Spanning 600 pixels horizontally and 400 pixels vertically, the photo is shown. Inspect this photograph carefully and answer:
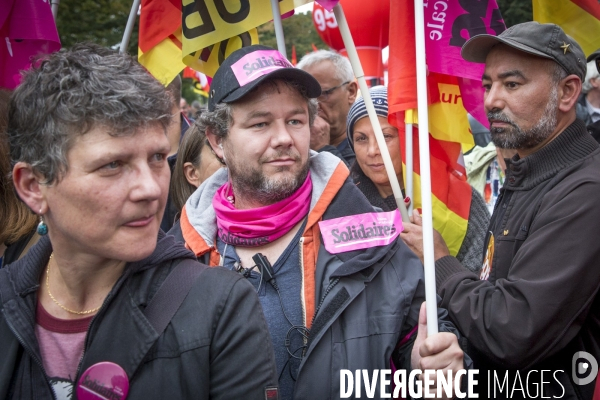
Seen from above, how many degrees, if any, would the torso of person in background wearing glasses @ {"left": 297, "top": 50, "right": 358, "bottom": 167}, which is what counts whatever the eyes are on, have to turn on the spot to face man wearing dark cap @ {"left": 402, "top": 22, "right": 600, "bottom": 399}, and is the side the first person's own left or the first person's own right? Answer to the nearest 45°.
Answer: approximately 45° to the first person's own left

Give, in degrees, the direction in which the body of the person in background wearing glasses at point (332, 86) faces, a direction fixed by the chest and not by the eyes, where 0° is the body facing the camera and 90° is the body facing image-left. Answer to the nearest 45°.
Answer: approximately 45°

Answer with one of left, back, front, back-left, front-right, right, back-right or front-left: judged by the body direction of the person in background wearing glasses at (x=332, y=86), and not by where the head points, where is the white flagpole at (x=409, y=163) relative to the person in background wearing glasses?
front-left

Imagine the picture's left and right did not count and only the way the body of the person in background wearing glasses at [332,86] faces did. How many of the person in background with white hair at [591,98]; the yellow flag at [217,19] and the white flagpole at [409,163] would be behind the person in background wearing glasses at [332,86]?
1

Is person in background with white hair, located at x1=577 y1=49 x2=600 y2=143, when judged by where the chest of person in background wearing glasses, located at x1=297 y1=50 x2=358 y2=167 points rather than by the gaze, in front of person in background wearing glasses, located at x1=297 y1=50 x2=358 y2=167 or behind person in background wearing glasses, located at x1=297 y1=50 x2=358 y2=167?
behind

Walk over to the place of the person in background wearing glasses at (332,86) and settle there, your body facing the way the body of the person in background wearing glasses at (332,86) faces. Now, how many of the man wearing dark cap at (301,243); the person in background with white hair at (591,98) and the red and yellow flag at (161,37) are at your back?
1

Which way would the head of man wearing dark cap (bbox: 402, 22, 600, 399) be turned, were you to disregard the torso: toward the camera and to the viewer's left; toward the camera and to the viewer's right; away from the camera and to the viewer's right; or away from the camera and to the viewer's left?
toward the camera and to the viewer's left

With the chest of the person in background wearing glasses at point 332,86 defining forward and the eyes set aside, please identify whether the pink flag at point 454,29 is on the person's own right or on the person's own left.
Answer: on the person's own left

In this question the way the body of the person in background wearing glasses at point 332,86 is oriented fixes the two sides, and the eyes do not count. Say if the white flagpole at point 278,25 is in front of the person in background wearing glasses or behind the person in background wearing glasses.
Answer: in front

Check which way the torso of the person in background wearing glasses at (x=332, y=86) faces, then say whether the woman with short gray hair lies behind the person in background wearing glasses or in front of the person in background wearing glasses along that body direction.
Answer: in front
